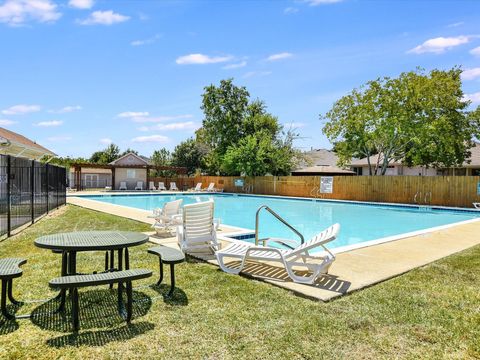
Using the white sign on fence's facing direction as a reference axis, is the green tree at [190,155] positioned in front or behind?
behind

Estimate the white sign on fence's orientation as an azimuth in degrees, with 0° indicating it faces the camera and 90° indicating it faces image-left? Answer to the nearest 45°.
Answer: approximately 0°

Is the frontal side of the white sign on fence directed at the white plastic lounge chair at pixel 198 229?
yes

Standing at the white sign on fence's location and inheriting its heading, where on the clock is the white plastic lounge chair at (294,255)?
The white plastic lounge chair is roughly at 12 o'clock from the white sign on fence.

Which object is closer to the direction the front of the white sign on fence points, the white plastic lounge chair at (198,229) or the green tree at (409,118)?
the white plastic lounge chair

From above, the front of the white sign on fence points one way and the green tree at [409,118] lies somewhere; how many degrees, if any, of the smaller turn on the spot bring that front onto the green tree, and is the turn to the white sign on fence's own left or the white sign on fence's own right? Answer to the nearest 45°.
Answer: approximately 90° to the white sign on fence's own left

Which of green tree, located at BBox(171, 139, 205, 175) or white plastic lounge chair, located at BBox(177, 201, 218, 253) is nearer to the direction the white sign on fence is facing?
the white plastic lounge chair
